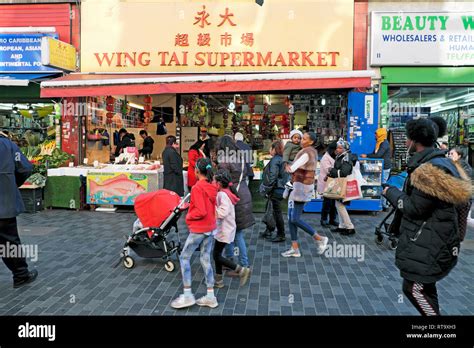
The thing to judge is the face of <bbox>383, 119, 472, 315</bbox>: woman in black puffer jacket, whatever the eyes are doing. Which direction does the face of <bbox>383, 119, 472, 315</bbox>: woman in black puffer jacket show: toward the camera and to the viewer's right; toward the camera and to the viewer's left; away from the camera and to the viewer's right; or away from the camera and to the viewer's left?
away from the camera and to the viewer's left

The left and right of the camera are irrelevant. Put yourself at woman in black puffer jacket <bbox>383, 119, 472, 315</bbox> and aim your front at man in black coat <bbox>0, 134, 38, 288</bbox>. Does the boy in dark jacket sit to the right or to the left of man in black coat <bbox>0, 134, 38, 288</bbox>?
right

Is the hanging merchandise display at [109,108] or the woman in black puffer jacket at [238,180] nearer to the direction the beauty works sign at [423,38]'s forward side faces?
the woman in black puffer jacket

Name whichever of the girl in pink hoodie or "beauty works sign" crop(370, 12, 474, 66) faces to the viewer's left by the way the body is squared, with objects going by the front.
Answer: the girl in pink hoodie

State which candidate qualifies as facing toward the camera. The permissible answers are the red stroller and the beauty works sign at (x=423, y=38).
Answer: the beauty works sign

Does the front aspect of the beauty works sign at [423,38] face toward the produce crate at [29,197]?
no

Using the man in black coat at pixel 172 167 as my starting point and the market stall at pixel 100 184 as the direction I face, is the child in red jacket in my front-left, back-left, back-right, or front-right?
back-left

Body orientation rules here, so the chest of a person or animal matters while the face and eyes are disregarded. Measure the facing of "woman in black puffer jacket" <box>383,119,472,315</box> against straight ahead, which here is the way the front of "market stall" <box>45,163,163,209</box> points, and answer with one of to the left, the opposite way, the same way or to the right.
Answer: to the right

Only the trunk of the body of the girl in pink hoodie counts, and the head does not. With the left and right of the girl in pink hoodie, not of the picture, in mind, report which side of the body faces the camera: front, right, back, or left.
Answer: left

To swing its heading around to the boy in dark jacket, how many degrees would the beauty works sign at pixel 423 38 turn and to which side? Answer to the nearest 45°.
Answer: approximately 45° to its right

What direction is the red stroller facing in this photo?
to the viewer's left

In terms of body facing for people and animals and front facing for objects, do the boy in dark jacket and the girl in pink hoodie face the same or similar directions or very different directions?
same or similar directions

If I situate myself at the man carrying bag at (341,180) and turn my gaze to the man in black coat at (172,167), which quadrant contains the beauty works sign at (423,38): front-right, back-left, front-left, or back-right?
back-right

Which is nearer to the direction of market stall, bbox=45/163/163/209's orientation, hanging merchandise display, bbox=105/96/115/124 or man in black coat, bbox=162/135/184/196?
the man in black coat

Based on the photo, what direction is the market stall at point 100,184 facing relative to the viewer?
toward the camera

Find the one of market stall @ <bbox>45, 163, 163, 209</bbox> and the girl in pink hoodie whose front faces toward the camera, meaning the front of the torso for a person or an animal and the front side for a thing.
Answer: the market stall

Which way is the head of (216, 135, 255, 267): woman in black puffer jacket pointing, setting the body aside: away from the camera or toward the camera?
away from the camera
